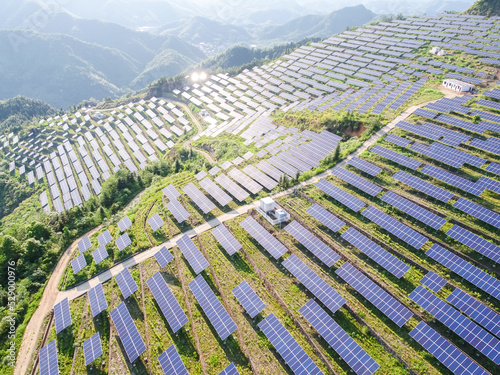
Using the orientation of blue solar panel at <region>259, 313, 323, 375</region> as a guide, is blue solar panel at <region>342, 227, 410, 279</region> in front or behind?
behind

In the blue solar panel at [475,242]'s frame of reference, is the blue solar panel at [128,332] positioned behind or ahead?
ahead

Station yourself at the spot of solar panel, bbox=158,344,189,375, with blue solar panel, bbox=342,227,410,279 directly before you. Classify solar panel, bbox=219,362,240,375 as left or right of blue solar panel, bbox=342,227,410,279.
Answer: right

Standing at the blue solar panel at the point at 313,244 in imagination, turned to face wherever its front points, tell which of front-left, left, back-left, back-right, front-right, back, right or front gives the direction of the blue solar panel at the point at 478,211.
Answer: back-left

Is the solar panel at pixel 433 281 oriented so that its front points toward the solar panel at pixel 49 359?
yes

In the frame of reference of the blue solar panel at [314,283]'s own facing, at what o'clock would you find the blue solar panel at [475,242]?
the blue solar panel at [475,242] is roughly at 7 o'clock from the blue solar panel at [314,283].

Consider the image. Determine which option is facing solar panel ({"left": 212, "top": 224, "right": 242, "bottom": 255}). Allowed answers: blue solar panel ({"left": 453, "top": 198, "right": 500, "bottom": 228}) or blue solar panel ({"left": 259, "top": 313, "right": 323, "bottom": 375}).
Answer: blue solar panel ({"left": 453, "top": 198, "right": 500, "bottom": 228})

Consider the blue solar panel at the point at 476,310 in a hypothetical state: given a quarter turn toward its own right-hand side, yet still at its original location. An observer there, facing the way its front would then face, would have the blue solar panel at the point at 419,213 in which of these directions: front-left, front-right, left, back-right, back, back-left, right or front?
front

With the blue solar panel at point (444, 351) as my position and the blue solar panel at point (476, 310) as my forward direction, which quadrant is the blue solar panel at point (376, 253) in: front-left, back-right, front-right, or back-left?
front-left

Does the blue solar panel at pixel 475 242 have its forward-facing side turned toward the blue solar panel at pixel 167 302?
yes

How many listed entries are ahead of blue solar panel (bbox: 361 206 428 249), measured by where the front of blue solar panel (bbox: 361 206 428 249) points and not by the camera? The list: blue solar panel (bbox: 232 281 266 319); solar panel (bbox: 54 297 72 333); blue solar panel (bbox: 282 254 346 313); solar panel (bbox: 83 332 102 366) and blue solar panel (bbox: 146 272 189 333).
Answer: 5

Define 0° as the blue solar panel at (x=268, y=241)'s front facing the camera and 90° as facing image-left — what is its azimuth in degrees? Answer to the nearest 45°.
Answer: approximately 45°
